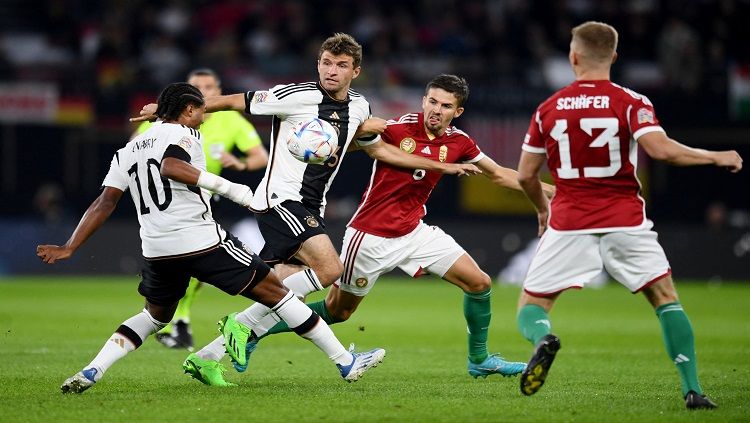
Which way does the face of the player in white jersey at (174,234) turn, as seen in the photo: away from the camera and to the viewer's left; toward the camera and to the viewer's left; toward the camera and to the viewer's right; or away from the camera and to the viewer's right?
away from the camera and to the viewer's right

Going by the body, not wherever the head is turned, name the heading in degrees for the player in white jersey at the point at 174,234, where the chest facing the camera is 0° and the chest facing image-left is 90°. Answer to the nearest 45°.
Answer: approximately 225°

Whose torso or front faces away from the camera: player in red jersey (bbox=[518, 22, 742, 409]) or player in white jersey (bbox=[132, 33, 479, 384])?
the player in red jersey

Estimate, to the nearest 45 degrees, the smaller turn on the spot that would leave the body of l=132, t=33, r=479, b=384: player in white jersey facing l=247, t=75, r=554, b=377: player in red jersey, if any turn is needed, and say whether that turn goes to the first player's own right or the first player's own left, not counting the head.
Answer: approximately 45° to the first player's own left

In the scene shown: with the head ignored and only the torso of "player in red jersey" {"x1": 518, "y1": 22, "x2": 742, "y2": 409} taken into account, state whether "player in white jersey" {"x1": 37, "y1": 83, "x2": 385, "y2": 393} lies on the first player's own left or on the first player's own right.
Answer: on the first player's own left

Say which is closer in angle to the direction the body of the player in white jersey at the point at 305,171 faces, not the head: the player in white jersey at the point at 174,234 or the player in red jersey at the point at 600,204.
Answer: the player in red jersey

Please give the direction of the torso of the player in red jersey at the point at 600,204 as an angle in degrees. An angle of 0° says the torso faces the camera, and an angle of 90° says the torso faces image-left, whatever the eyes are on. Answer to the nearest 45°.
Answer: approximately 180°

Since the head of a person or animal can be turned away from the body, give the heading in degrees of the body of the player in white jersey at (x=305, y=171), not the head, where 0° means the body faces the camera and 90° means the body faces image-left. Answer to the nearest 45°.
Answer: approximately 315°

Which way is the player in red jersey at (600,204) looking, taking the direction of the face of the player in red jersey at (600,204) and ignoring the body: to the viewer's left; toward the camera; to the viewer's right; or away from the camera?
away from the camera

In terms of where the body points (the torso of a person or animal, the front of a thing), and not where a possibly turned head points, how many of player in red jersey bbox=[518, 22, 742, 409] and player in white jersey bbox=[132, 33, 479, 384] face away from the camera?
1

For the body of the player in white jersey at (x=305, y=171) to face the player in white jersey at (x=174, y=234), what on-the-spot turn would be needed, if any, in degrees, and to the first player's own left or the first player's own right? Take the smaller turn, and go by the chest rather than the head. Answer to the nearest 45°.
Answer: approximately 90° to the first player's own right
